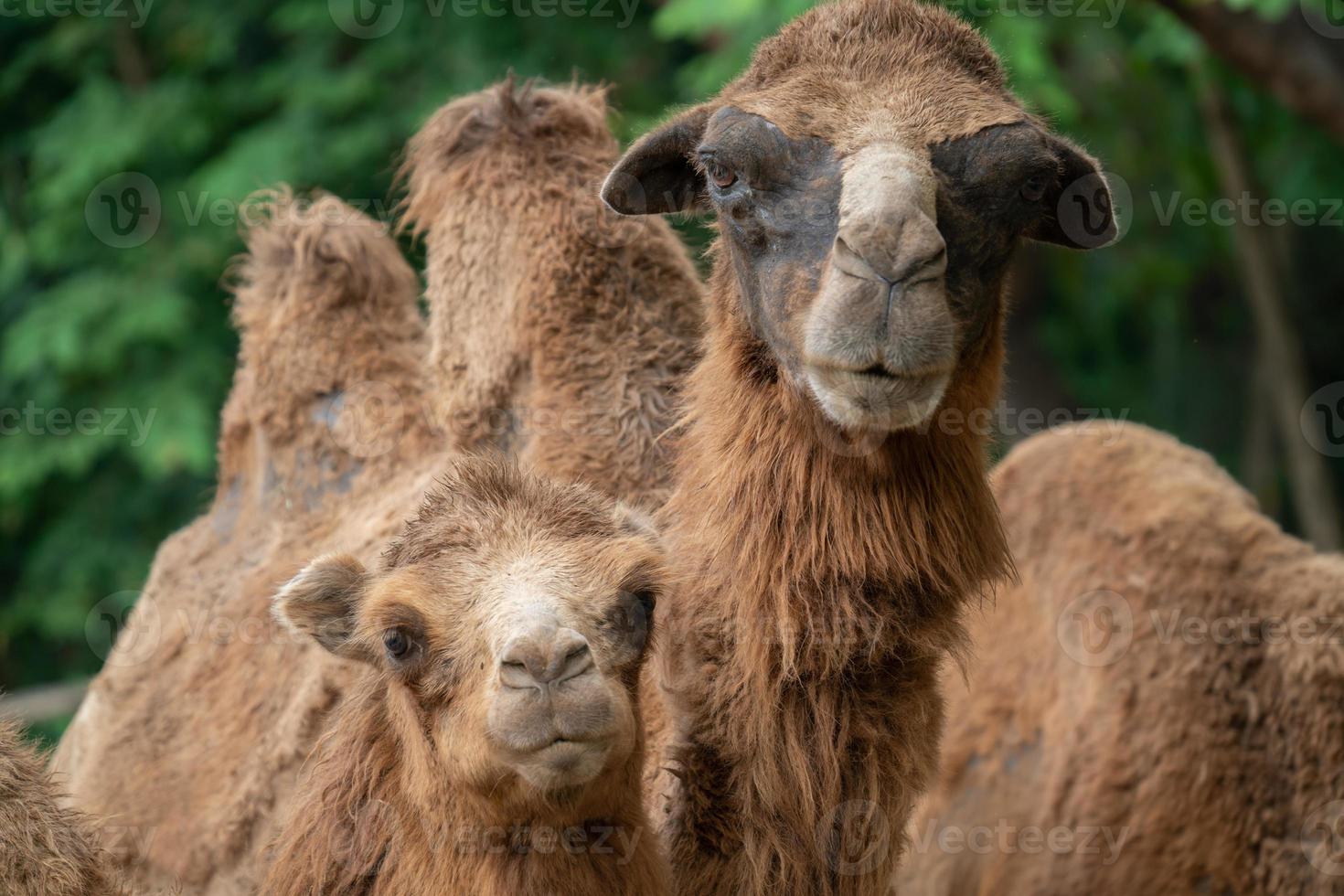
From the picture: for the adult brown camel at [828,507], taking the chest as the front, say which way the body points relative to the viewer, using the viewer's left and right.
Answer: facing the viewer

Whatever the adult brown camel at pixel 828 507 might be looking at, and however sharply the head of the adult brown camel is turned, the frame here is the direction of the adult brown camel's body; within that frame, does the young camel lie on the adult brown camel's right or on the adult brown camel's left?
on the adult brown camel's right
